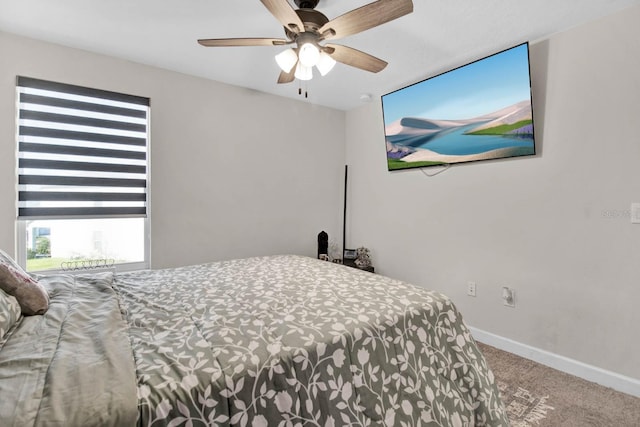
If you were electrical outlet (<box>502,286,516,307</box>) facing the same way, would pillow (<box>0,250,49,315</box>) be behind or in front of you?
in front

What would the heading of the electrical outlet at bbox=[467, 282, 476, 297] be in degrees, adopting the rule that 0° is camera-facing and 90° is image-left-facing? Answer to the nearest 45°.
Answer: approximately 45°

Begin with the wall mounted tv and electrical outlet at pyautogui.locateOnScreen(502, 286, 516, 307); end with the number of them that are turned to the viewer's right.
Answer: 0

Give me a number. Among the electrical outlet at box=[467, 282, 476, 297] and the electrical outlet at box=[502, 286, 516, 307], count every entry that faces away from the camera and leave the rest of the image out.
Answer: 0

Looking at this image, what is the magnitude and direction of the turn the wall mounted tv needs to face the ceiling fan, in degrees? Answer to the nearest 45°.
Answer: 0° — it already faces it

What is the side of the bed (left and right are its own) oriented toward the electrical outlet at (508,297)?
front

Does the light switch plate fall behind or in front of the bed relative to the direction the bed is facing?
in front

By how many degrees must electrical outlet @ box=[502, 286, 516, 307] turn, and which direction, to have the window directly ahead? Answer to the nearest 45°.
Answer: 0° — it already faces it

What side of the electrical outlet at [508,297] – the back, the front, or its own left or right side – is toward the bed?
front

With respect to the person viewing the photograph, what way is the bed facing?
facing away from the viewer and to the right of the viewer

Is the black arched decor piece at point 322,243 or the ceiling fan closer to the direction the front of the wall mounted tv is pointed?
the ceiling fan

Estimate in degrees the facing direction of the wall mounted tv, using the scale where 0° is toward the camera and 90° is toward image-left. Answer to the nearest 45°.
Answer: approximately 45°
